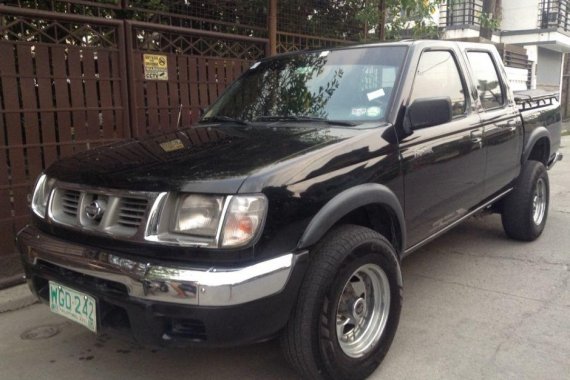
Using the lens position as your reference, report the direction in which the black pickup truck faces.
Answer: facing the viewer and to the left of the viewer

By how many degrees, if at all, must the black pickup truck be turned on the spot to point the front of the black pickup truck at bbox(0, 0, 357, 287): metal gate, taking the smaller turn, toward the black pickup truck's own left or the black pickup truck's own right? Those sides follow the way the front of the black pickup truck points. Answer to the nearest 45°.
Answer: approximately 90° to the black pickup truck's own right
